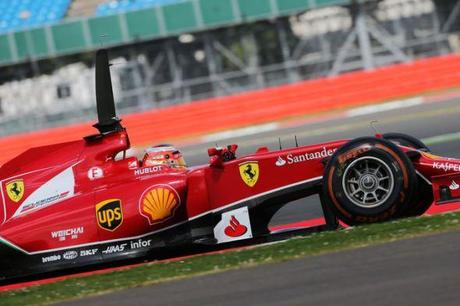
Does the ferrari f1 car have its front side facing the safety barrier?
no

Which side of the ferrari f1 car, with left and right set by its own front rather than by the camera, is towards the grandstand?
left

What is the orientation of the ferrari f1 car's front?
to the viewer's right

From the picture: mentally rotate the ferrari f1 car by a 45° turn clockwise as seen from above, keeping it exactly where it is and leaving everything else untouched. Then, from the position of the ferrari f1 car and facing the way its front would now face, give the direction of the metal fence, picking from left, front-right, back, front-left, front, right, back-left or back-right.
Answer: back-left
